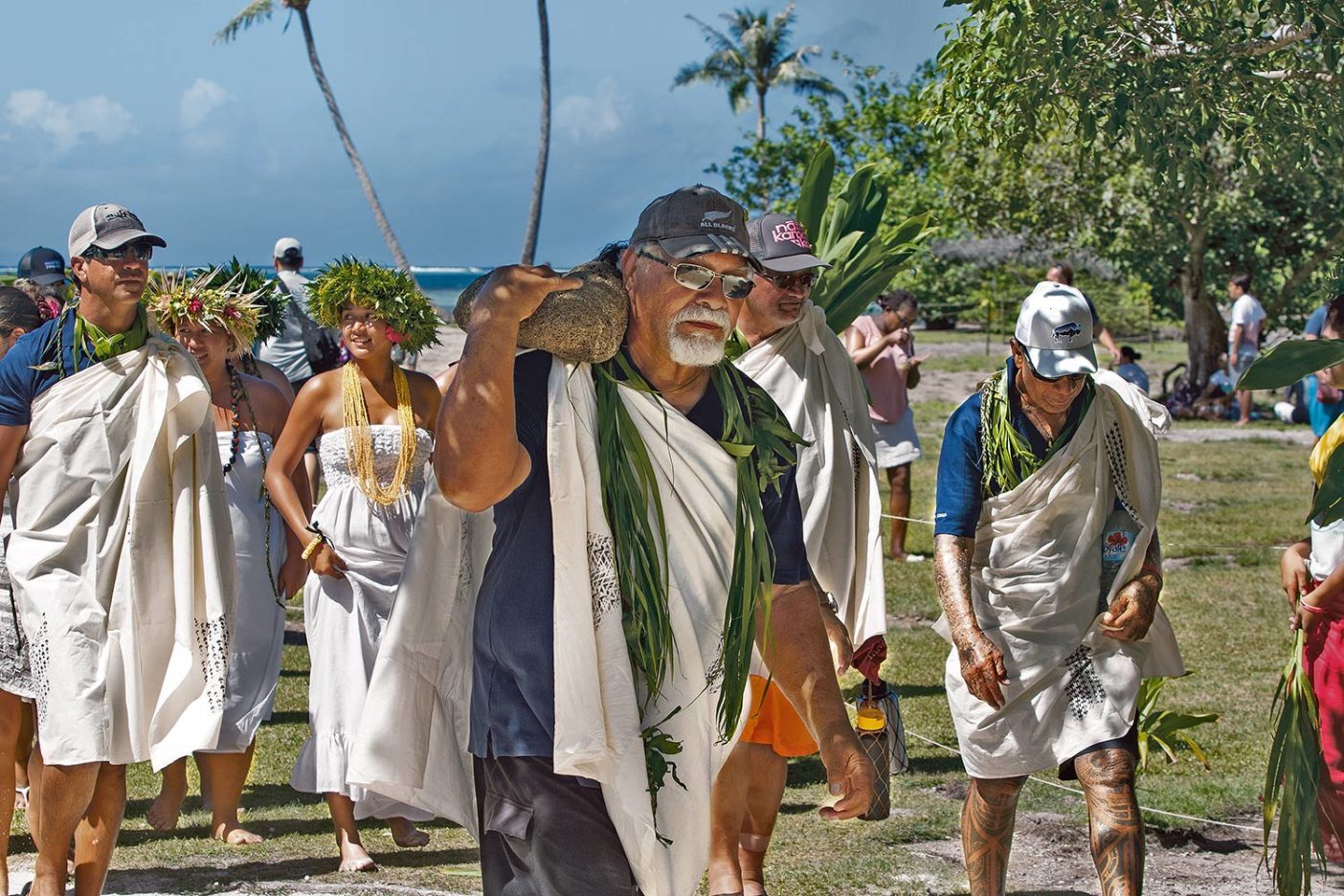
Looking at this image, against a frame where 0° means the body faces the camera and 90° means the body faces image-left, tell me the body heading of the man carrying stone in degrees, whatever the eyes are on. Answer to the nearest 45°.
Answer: approximately 315°

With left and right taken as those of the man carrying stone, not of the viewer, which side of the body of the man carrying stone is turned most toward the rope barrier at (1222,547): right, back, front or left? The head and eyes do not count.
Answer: left

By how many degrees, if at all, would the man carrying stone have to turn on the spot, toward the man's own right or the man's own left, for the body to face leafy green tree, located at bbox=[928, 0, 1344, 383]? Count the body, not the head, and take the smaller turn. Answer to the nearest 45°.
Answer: approximately 90° to the man's own left
